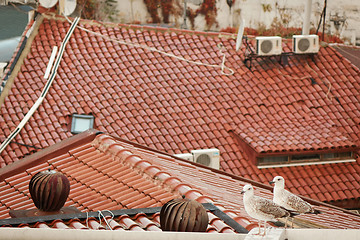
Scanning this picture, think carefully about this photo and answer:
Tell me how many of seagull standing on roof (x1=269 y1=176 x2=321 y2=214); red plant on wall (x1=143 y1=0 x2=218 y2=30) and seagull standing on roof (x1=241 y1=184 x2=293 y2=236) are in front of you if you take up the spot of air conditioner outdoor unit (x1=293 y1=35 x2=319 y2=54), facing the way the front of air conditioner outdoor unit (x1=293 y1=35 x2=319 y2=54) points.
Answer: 2

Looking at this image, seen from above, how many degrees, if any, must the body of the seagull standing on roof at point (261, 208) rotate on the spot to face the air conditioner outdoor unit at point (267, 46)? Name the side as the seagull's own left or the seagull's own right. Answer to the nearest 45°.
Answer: approximately 90° to the seagull's own right

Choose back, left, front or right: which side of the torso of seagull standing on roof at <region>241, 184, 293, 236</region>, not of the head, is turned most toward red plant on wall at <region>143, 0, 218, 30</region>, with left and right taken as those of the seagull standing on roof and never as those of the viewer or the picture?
right

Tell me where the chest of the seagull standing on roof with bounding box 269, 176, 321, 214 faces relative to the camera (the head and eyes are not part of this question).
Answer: to the viewer's left

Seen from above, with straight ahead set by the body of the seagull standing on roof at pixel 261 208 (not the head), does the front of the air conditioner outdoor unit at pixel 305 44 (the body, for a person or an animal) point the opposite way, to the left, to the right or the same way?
to the left

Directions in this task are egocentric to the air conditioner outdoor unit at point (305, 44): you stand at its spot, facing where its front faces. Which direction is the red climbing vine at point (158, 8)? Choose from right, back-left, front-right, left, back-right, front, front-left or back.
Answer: back-right

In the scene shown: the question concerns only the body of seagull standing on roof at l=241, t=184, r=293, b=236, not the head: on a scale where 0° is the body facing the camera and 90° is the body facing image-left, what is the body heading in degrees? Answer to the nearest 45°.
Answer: approximately 90°

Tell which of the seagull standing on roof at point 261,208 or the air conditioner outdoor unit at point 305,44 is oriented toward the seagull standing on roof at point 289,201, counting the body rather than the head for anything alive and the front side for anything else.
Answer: the air conditioner outdoor unit
